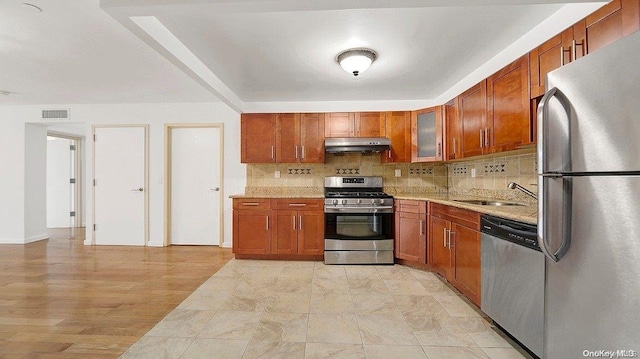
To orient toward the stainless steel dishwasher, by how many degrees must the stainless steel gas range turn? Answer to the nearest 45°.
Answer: approximately 45° to its left

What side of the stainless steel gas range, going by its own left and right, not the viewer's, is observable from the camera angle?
front

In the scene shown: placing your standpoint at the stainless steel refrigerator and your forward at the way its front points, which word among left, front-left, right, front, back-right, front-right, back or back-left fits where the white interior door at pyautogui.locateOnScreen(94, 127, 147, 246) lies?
front-right

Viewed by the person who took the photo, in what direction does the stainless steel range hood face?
facing the viewer

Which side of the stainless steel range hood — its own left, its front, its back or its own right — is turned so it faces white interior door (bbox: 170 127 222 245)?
right

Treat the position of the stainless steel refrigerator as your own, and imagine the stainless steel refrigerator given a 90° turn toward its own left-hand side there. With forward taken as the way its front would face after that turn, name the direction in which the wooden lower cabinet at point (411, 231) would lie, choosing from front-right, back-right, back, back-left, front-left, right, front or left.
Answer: back

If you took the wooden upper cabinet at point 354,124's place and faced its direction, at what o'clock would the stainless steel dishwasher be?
The stainless steel dishwasher is roughly at 11 o'clock from the wooden upper cabinet.

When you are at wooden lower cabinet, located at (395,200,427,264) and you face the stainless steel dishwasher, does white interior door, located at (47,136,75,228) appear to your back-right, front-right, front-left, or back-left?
back-right

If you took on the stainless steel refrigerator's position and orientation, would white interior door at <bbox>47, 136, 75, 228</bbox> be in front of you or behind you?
in front

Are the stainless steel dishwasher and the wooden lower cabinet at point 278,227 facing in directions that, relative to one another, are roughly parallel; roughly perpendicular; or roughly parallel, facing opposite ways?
roughly perpendicular

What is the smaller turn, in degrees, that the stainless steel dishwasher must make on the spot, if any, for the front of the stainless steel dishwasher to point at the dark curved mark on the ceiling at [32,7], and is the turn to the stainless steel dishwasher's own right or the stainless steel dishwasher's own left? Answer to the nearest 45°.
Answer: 0° — it already faces it

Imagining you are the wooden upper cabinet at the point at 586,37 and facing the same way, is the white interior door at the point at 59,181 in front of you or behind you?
in front

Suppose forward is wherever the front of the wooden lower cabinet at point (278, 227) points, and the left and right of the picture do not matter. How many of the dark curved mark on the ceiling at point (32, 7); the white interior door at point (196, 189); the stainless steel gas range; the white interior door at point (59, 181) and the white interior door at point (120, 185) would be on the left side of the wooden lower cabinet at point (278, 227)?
1

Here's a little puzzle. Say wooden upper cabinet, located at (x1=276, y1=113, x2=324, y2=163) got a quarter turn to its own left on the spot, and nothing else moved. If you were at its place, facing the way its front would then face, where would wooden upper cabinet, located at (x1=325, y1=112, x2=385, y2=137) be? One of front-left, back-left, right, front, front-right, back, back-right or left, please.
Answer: front
